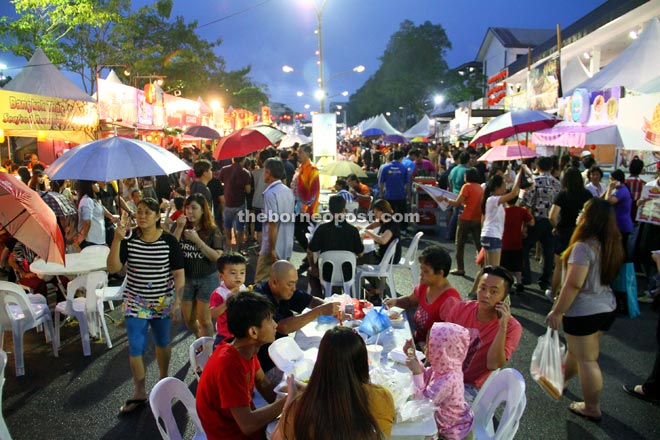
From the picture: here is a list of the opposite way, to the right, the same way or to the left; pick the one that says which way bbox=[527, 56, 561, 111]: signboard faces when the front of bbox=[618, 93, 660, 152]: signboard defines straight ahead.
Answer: the same way

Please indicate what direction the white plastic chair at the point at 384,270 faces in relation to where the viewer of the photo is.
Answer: facing to the left of the viewer

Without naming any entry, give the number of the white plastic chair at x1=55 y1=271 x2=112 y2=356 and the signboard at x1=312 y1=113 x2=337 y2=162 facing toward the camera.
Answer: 1

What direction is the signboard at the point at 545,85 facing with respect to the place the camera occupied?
facing the viewer and to the left of the viewer

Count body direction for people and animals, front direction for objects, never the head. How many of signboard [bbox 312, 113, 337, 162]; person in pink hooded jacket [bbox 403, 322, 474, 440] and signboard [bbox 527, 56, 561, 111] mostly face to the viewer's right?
0

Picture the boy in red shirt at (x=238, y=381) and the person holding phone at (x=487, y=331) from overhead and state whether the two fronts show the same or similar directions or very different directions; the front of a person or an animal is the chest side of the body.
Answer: very different directions

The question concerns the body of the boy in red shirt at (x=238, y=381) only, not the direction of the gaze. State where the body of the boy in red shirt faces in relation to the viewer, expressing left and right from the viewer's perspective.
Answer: facing to the right of the viewer

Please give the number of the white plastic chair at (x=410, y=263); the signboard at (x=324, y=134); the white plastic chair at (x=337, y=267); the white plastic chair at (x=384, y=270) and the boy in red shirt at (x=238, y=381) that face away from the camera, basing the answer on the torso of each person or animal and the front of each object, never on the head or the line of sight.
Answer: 1

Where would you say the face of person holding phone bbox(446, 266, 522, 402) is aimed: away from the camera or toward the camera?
toward the camera

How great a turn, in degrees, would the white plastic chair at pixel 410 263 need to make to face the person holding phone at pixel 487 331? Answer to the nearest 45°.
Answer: approximately 90° to its left

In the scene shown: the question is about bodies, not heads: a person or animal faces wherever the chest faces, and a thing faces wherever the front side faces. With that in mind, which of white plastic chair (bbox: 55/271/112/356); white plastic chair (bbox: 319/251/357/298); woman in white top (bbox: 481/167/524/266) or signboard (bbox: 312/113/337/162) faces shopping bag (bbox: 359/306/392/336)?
the signboard

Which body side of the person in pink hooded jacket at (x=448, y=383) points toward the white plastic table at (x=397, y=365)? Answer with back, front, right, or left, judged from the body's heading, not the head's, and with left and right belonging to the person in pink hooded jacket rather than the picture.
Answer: front

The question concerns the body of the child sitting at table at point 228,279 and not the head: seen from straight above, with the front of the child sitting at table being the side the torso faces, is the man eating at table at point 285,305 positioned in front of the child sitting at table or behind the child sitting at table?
in front
